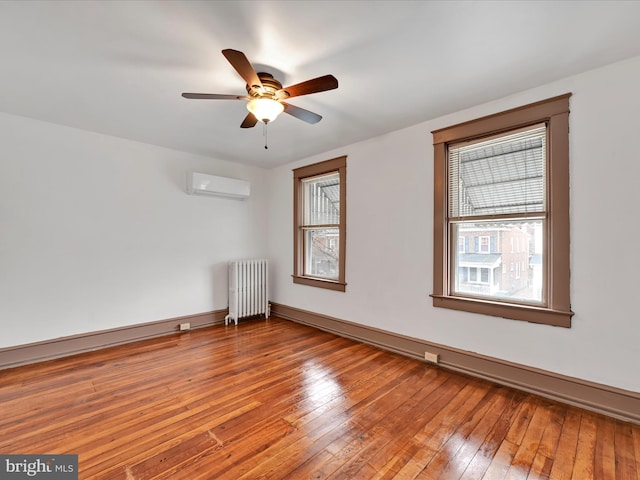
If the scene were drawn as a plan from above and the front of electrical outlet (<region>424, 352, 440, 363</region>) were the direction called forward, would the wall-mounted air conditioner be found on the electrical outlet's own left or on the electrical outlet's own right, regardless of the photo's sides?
on the electrical outlet's own right

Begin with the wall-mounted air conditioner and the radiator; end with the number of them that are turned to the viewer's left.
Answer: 0

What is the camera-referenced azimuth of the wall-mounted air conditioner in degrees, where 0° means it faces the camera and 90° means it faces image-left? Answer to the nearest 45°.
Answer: approximately 315°

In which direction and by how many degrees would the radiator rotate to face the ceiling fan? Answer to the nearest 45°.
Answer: approximately 45° to its right

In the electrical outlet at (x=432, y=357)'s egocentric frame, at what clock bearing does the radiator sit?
The radiator is roughly at 2 o'clock from the electrical outlet.

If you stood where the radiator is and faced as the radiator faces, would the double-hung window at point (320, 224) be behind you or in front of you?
in front

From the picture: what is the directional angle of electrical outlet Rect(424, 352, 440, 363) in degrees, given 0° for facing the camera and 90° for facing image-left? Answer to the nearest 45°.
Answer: approximately 45°

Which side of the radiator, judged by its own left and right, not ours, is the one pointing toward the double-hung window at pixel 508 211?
front

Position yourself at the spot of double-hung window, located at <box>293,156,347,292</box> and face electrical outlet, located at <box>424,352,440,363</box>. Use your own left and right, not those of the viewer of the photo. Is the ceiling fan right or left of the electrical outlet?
right

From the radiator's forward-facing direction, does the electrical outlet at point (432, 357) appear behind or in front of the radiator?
in front
